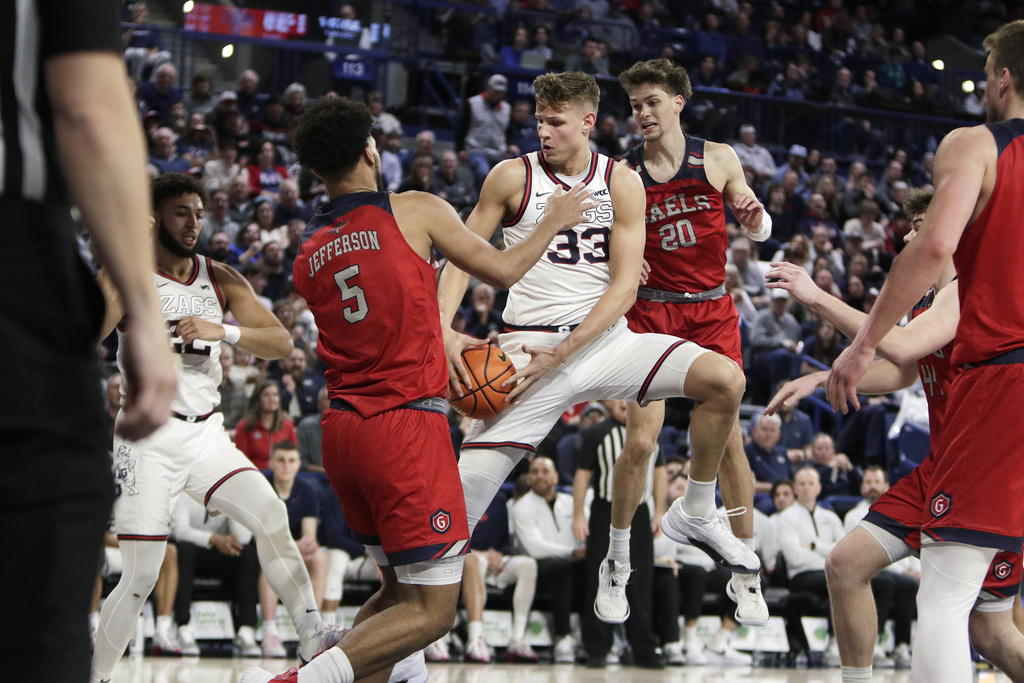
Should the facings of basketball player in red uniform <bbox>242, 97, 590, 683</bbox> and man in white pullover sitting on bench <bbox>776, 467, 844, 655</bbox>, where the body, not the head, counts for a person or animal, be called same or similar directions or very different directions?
very different directions

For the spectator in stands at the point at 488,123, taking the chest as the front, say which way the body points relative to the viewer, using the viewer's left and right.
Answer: facing the viewer

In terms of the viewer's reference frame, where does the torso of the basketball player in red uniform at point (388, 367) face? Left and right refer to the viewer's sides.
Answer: facing away from the viewer and to the right of the viewer

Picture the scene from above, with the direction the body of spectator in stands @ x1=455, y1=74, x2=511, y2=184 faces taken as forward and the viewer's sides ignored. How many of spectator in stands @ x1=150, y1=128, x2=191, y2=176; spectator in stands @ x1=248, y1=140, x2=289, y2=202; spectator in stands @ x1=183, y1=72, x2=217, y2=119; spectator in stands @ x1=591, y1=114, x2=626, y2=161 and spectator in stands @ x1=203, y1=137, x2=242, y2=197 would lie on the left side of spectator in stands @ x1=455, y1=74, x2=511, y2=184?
1

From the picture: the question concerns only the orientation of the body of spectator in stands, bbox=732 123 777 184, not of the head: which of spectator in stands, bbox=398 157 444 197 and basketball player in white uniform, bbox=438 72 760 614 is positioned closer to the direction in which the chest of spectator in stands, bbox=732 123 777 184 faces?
the basketball player in white uniform

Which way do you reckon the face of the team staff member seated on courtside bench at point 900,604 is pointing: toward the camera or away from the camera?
toward the camera

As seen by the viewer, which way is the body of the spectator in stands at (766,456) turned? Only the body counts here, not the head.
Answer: toward the camera

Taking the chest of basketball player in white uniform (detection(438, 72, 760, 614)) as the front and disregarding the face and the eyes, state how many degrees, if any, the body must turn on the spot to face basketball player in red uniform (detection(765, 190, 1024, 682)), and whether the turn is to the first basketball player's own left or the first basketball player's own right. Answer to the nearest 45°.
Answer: approximately 45° to the first basketball player's own left

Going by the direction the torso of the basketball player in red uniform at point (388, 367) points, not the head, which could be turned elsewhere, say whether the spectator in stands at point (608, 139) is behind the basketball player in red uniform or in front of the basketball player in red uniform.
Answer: in front

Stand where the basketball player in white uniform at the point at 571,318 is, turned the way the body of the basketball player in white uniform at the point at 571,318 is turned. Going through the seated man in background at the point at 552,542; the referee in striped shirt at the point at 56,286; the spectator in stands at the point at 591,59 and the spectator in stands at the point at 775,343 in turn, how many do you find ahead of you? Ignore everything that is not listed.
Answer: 1

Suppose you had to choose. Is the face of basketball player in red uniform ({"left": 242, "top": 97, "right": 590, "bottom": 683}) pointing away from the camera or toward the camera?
away from the camera

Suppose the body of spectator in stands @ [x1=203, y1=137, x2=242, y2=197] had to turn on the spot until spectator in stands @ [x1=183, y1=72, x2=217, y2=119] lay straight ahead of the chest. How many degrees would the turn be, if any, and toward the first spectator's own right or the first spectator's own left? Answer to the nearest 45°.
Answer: approximately 135° to the first spectator's own left

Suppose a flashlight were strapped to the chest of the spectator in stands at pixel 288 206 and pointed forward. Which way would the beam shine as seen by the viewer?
toward the camera

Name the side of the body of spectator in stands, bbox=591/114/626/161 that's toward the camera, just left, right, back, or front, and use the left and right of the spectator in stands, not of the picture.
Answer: front

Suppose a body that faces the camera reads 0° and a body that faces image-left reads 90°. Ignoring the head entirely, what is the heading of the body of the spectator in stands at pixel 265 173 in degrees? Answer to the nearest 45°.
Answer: approximately 0°

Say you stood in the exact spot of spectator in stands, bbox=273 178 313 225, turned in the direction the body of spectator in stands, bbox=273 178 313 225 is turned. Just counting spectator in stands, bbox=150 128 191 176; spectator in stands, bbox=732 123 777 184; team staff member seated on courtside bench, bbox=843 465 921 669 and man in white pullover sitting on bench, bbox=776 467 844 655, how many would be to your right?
1
